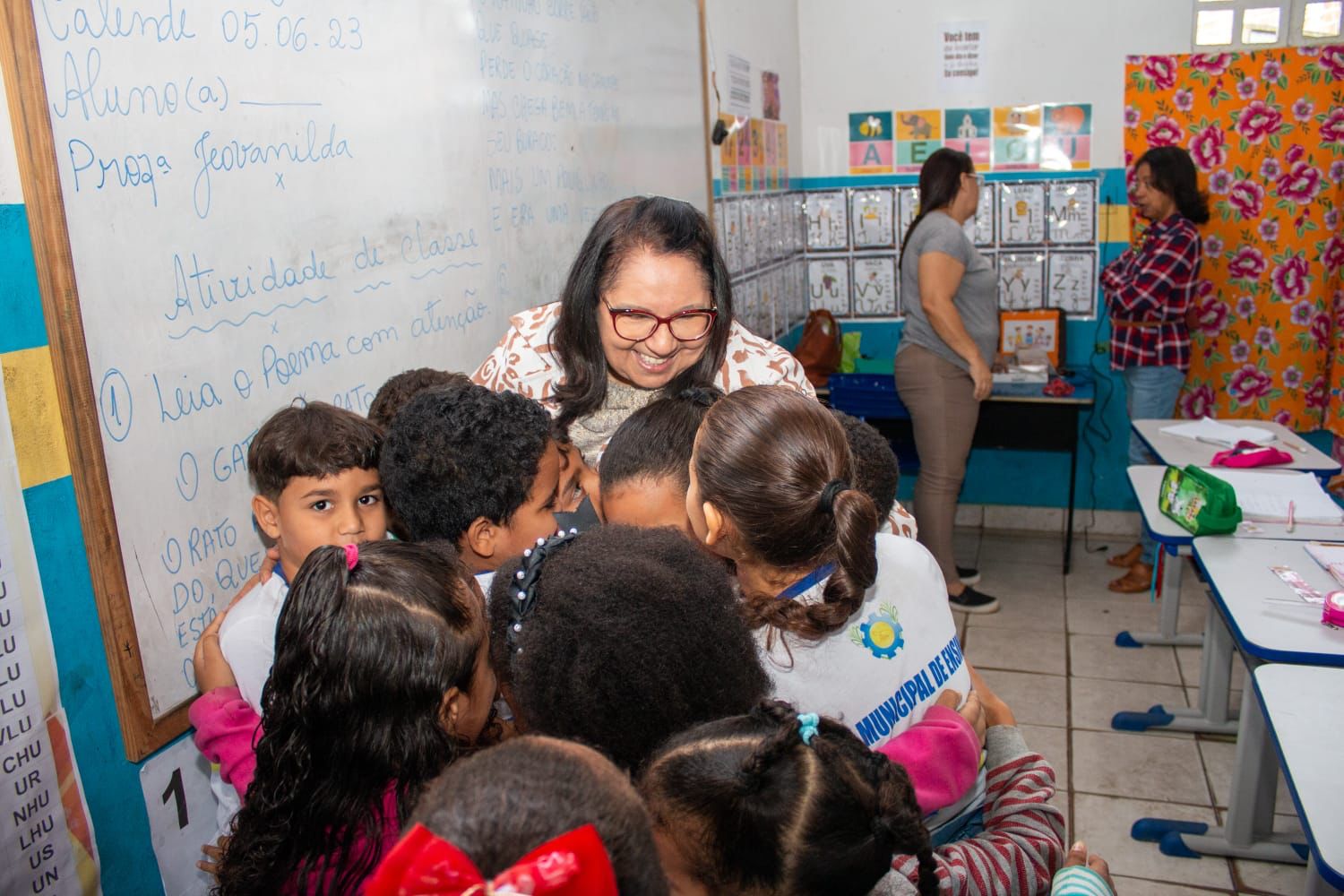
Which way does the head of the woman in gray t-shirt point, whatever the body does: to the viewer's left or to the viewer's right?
to the viewer's right

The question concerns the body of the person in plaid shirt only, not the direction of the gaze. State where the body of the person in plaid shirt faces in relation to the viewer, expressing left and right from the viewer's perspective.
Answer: facing to the left of the viewer

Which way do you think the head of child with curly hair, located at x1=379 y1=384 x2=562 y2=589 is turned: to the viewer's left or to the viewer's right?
to the viewer's right

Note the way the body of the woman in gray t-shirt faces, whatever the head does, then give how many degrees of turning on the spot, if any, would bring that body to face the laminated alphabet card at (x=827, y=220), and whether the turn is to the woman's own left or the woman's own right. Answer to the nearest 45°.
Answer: approximately 135° to the woman's own left

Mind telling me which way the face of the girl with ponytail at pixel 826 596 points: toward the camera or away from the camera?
away from the camera

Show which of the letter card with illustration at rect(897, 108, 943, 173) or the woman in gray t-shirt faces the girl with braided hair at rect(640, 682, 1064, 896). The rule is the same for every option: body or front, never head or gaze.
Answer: the letter card with illustration
